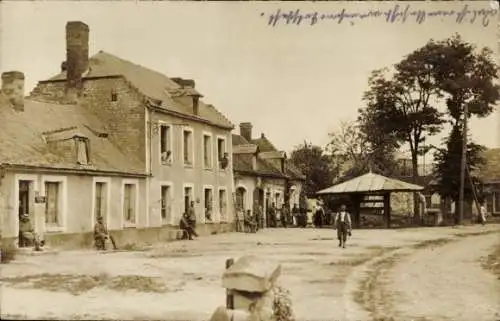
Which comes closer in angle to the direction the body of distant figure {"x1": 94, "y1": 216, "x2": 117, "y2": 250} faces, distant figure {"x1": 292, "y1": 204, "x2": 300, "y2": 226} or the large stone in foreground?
the large stone in foreground

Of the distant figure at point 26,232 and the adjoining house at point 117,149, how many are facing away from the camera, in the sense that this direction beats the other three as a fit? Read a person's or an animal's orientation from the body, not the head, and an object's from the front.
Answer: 0

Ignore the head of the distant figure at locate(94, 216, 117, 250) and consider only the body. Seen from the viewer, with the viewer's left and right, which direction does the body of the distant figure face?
facing the viewer and to the right of the viewer

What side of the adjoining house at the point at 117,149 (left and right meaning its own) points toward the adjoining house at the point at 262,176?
left

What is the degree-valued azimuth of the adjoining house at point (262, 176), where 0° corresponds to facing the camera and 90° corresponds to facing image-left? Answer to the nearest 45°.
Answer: approximately 315°

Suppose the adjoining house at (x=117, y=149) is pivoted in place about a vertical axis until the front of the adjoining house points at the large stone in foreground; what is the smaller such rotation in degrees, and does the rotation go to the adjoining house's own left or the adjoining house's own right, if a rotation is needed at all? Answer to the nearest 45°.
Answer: approximately 45° to the adjoining house's own right

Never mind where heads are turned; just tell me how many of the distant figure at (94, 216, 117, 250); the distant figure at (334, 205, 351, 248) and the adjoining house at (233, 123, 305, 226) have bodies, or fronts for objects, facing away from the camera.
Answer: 0

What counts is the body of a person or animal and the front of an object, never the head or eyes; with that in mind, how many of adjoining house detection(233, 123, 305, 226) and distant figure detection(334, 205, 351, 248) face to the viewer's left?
0

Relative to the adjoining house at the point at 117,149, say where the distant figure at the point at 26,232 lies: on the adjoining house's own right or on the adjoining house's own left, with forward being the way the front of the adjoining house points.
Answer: on the adjoining house's own right

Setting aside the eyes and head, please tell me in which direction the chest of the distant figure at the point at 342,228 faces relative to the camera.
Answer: toward the camera
